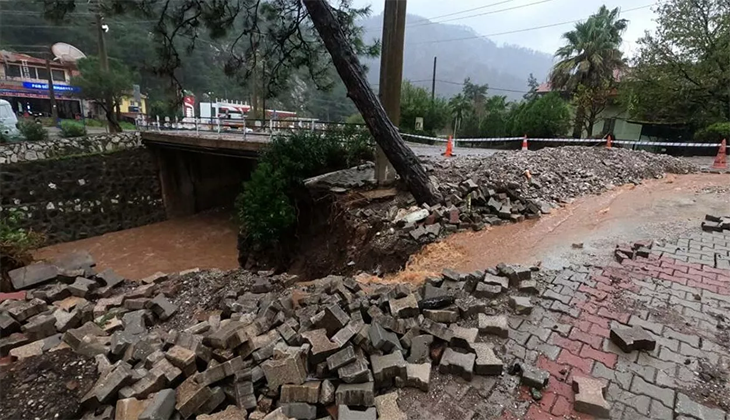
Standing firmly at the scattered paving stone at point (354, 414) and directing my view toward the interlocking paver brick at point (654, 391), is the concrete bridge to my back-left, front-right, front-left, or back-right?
back-left

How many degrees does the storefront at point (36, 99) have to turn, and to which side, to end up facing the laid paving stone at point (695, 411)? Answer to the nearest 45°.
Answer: approximately 45° to its right

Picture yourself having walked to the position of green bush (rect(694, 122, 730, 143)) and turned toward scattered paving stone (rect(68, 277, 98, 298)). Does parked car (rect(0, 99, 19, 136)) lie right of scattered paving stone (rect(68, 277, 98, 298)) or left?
right

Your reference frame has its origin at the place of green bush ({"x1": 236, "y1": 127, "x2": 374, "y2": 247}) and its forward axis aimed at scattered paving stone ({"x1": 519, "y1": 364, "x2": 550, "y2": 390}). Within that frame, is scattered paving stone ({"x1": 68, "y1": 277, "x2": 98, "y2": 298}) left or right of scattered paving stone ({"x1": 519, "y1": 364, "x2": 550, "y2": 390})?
right

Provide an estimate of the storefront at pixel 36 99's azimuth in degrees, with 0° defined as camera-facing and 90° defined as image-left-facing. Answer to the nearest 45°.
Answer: approximately 315°

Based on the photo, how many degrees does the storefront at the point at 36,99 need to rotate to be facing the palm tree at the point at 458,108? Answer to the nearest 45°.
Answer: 0° — it already faces it
